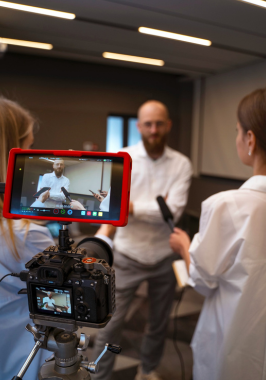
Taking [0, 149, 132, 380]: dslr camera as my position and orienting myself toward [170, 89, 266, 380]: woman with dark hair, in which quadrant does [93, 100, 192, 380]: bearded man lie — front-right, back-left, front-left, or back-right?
front-left

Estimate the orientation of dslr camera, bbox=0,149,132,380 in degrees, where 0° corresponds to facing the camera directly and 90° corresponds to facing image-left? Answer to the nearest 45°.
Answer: approximately 225°

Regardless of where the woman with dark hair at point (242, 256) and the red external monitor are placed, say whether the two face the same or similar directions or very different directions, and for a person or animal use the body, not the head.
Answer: very different directions

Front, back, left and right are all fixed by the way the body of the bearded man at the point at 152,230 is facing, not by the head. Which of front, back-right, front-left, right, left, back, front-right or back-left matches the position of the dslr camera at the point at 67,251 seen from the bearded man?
front

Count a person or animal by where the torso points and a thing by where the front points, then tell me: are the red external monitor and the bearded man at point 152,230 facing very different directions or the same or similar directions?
same or similar directions

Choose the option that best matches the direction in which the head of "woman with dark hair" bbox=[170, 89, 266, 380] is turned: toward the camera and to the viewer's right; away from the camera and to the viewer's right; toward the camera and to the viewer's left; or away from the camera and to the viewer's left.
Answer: away from the camera and to the viewer's left

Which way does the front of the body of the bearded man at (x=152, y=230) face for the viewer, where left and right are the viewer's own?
facing the viewer

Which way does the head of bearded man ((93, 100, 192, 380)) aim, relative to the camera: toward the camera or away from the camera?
toward the camera

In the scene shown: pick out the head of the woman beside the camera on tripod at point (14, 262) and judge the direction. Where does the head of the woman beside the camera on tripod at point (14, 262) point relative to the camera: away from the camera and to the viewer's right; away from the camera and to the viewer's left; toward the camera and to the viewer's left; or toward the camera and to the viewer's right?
away from the camera and to the viewer's right

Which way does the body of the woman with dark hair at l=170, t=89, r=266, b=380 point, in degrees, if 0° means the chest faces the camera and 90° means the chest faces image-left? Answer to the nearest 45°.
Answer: approximately 135°

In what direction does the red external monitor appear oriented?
toward the camera
